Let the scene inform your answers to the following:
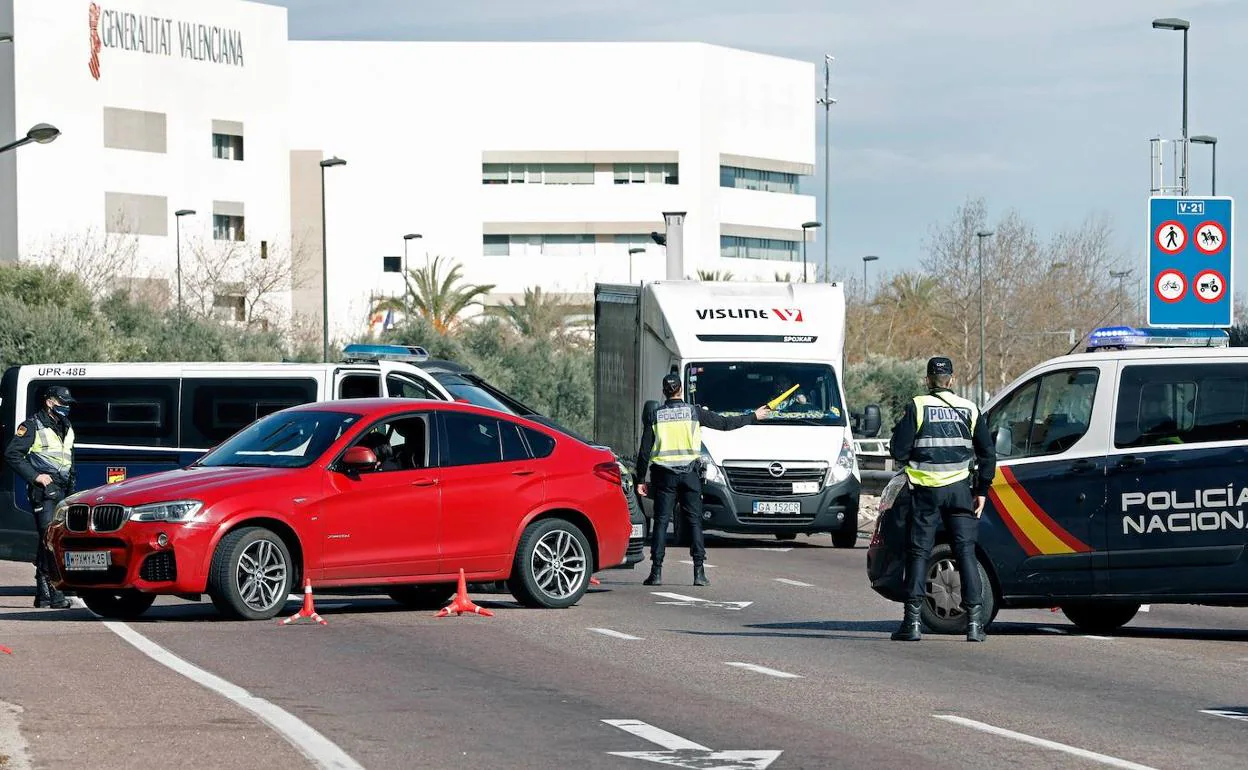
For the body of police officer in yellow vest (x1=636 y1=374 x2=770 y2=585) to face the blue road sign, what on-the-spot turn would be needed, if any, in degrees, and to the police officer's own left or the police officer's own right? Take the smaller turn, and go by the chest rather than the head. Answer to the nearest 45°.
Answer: approximately 45° to the police officer's own right

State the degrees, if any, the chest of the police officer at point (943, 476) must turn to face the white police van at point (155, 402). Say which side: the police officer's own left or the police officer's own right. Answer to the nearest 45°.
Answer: approximately 45° to the police officer's own left

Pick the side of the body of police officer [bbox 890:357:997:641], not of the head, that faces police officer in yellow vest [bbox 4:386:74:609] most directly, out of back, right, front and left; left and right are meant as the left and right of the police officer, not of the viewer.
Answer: left

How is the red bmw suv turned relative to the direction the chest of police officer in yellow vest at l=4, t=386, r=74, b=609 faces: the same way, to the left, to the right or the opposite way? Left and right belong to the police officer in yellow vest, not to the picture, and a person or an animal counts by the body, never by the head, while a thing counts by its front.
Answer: to the right

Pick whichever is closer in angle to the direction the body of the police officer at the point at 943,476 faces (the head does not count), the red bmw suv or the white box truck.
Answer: the white box truck

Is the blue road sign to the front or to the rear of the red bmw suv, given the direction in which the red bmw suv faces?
to the rear

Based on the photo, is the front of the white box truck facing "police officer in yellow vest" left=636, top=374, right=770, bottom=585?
yes

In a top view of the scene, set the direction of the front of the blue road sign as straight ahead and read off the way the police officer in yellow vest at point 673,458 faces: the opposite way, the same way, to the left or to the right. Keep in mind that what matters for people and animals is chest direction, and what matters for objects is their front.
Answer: the opposite way

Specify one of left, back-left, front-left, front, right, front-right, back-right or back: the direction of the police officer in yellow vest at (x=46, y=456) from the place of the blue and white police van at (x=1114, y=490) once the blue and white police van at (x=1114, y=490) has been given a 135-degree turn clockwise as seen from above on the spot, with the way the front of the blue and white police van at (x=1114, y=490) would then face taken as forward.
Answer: back-left

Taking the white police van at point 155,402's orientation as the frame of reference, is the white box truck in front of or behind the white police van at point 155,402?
in front

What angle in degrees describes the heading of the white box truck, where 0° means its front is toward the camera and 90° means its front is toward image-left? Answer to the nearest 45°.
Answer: approximately 0°

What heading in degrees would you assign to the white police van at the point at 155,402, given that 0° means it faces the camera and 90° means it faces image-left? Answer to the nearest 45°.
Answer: approximately 270°

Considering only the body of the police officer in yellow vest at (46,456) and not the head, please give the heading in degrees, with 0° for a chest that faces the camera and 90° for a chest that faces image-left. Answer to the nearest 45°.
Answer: approximately 315°

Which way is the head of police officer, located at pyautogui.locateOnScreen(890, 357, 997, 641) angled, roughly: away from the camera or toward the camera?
away from the camera

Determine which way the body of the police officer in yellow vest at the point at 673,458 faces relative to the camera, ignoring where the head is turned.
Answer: away from the camera

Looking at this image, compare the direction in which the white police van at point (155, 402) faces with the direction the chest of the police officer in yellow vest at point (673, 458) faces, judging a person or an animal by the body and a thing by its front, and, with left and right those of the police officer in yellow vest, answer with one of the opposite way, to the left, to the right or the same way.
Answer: to the right

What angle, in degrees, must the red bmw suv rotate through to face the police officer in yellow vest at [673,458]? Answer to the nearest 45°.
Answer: approximately 180°

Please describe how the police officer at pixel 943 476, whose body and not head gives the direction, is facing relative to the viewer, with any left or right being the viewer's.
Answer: facing away from the viewer
